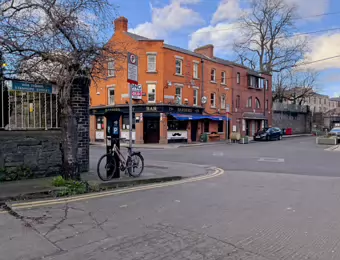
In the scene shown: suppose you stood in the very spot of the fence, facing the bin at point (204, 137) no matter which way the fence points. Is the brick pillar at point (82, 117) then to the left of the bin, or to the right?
right

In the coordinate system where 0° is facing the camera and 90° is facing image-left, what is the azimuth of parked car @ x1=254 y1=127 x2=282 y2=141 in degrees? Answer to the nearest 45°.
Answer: approximately 45°

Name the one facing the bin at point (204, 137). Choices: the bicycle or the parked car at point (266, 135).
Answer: the parked car

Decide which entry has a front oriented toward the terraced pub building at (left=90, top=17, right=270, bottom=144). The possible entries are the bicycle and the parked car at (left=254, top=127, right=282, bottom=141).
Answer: the parked car

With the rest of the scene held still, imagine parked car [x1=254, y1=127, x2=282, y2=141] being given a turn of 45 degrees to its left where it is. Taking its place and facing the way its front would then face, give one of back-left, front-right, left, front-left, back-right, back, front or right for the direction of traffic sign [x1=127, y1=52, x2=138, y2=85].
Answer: front

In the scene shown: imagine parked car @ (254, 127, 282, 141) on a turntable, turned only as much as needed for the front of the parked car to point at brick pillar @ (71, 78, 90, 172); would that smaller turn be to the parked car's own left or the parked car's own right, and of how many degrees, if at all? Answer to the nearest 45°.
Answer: approximately 45° to the parked car's own left
